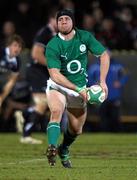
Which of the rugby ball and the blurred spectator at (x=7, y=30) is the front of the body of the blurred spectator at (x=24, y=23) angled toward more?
the rugby ball

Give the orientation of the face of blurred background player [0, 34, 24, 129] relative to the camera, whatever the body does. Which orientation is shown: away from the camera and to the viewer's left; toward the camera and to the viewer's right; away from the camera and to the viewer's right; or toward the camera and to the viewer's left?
toward the camera and to the viewer's right

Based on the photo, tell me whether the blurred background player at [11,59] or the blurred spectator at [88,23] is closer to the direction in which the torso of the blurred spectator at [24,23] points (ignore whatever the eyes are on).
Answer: the blurred background player

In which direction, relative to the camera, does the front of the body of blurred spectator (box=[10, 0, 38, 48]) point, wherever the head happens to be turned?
toward the camera

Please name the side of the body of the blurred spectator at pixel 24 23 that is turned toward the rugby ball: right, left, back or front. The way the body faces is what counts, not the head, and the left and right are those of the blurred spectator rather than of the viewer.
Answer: front

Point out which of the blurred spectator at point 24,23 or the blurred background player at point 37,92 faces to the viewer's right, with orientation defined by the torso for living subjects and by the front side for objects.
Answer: the blurred background player
